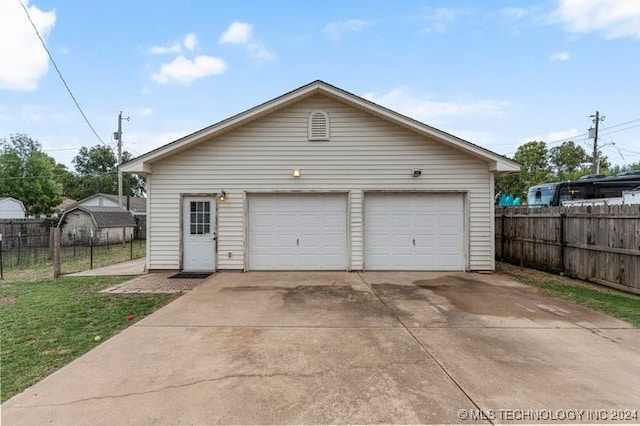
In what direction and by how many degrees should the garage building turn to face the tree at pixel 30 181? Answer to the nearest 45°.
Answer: approximately 135° to its right

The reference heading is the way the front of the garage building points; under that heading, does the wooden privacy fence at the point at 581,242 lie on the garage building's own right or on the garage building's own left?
on the garage building's own left

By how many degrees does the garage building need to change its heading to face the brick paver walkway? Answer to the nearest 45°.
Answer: approximately 45° to its right

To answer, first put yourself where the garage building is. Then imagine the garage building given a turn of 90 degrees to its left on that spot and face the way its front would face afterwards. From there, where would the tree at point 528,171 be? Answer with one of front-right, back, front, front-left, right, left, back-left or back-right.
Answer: front-left

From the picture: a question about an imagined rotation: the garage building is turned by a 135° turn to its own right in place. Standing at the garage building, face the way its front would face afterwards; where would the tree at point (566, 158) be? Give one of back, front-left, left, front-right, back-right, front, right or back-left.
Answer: right

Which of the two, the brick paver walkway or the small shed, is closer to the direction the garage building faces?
the brick paver walkway

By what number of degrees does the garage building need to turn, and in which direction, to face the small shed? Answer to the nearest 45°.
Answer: approximately 135° to its right

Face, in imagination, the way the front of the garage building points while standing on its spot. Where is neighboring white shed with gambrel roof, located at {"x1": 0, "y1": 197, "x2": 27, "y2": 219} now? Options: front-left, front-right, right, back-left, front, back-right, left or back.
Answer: back-right

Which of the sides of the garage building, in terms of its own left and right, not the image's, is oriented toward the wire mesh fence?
right

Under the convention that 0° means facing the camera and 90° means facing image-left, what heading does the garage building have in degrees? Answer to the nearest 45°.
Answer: approximately 0°

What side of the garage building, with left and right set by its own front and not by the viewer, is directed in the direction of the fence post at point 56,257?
right

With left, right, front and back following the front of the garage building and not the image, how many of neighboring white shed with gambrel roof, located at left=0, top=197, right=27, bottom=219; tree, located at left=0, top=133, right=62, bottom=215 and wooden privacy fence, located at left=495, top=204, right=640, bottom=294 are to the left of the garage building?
1

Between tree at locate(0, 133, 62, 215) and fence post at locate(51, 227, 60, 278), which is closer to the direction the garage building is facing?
the fence post
